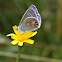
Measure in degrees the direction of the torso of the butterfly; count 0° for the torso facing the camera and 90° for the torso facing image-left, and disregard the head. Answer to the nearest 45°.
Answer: approximately 90°
